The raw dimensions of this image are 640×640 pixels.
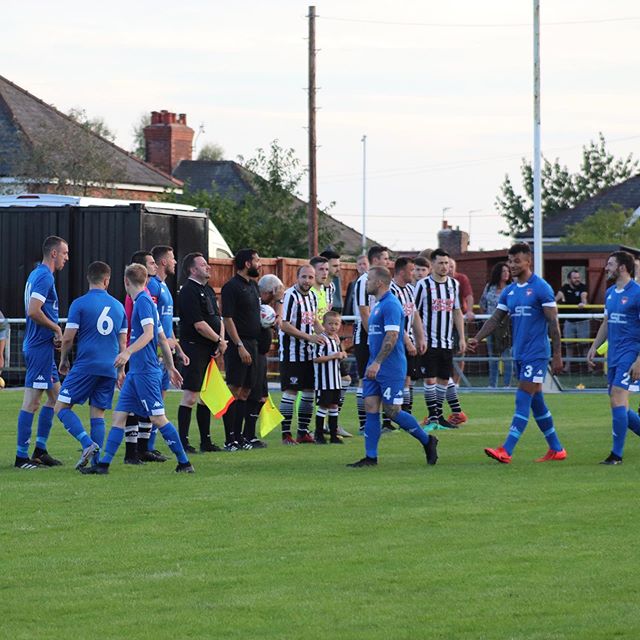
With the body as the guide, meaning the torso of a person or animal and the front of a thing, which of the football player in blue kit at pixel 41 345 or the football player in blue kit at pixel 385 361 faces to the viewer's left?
the football player in blue kit at pixel 385 361

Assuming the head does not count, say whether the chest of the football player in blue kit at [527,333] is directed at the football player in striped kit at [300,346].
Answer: no

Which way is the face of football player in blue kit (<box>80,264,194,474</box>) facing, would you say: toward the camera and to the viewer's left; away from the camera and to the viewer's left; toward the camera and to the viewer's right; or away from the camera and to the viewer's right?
away from the camera and to the viewer's left

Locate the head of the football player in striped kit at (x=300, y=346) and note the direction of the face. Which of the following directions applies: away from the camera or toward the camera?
toward the camera

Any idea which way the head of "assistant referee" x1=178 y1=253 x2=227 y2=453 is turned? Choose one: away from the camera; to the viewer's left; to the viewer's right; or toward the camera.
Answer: to the viewer's right

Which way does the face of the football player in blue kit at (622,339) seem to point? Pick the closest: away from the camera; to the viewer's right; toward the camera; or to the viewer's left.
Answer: to the viewer's left

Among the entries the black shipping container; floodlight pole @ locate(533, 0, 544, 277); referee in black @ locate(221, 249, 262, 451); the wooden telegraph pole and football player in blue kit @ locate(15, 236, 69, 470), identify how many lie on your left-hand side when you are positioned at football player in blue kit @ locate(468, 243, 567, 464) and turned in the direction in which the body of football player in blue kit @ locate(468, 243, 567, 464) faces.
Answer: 0

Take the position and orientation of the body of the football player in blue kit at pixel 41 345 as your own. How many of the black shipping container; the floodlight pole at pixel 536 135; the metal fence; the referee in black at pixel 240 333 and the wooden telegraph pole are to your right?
0

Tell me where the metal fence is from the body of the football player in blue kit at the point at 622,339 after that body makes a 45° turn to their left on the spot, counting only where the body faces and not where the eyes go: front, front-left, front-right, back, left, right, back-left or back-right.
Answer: back

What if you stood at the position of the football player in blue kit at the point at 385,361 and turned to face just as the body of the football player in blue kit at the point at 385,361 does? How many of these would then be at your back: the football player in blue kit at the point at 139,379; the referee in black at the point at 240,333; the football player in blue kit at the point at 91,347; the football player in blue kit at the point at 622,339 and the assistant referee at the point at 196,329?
1

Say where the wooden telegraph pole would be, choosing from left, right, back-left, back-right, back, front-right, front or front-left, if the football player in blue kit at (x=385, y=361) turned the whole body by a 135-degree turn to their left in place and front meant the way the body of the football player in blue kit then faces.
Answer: back-left

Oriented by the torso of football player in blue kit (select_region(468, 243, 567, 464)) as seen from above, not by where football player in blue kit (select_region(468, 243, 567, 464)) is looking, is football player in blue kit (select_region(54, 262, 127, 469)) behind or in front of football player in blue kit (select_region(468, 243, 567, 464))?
in front

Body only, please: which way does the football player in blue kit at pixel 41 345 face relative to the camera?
to the viewer's right

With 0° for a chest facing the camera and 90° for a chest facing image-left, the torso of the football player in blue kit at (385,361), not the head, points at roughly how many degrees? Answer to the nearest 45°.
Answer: approximately 90°

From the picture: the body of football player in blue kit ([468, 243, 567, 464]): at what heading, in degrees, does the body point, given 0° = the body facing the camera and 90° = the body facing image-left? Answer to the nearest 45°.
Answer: approximately 45°

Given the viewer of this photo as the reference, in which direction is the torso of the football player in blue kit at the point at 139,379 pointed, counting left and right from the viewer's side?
facing to the left of the viewer
